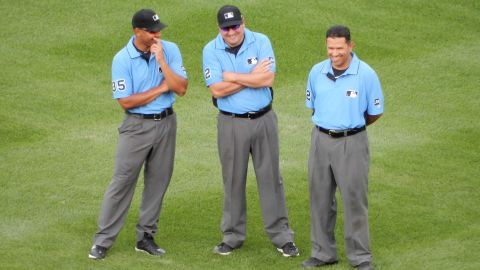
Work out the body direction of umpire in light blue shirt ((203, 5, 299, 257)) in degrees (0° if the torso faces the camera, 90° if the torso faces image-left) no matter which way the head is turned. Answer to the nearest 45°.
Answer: approximately 0°

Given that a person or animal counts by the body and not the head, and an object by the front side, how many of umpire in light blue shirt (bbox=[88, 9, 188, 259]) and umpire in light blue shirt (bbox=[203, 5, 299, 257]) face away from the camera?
0

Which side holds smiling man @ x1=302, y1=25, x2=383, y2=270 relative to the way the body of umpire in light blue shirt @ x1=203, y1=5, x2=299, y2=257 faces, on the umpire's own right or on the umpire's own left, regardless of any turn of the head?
on the umpire's own left

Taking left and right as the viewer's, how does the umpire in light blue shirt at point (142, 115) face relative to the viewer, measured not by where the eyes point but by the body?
facing the viewer and to the right of the viewer

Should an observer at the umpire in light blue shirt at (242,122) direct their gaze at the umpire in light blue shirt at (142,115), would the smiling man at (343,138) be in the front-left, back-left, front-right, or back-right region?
back-left

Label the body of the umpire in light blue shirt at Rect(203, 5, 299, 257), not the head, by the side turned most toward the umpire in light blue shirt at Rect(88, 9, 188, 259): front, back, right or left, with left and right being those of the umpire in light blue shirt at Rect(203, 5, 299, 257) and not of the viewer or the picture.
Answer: right

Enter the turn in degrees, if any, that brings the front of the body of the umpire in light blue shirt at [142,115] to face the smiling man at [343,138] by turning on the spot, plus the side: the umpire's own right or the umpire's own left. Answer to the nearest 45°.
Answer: approximately 45° to the umpire's own left
